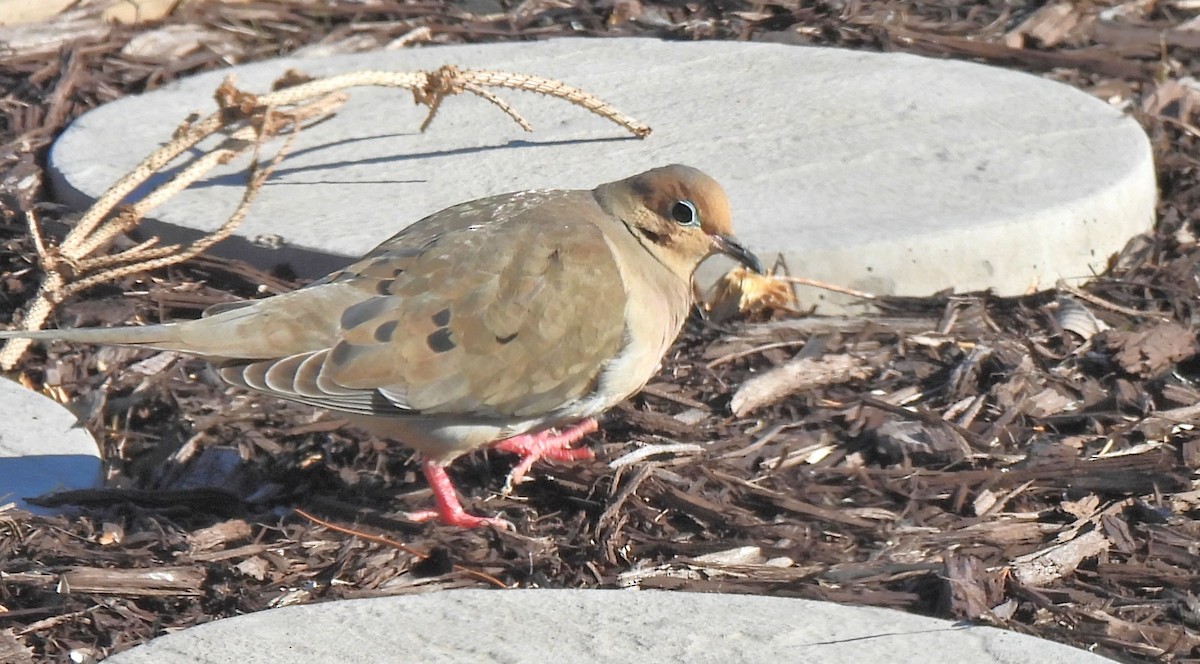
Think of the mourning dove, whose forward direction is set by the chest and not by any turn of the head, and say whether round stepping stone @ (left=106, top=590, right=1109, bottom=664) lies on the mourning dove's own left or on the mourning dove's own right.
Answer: on the mourning dove's own right

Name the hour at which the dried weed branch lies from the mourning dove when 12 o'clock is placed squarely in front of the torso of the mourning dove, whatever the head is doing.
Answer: The dried weed branch is roughly at 8 o'clock from the mourning dove.

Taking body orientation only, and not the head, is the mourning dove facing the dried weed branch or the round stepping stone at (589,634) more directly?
the round stepping stone

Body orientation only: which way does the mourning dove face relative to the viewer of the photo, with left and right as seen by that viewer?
facing to the right of the viewer

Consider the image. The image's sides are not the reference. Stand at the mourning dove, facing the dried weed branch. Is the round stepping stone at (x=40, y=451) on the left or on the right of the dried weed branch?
left
